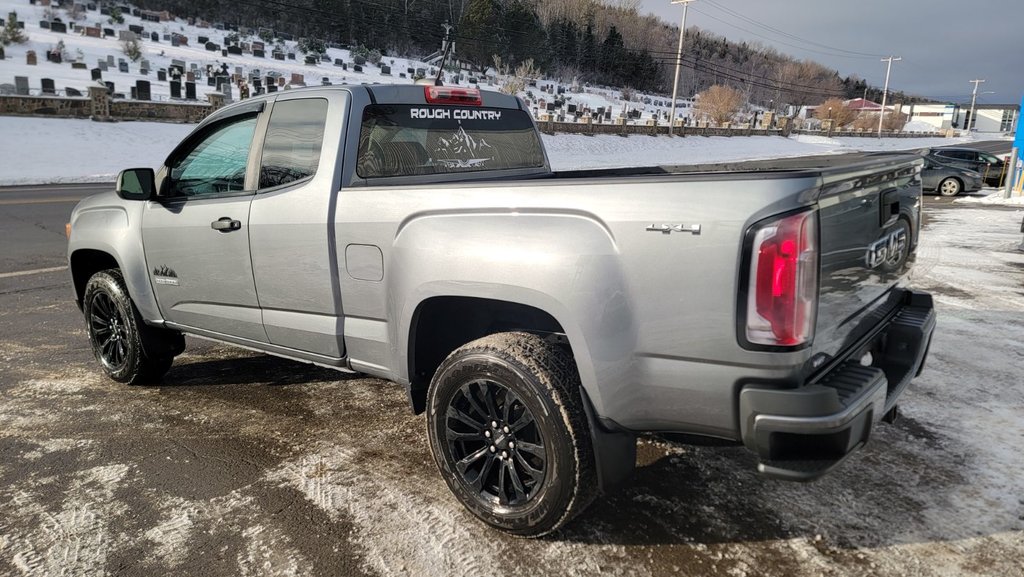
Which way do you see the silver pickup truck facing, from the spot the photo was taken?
facing away from the viewer and to the left of the viewer
